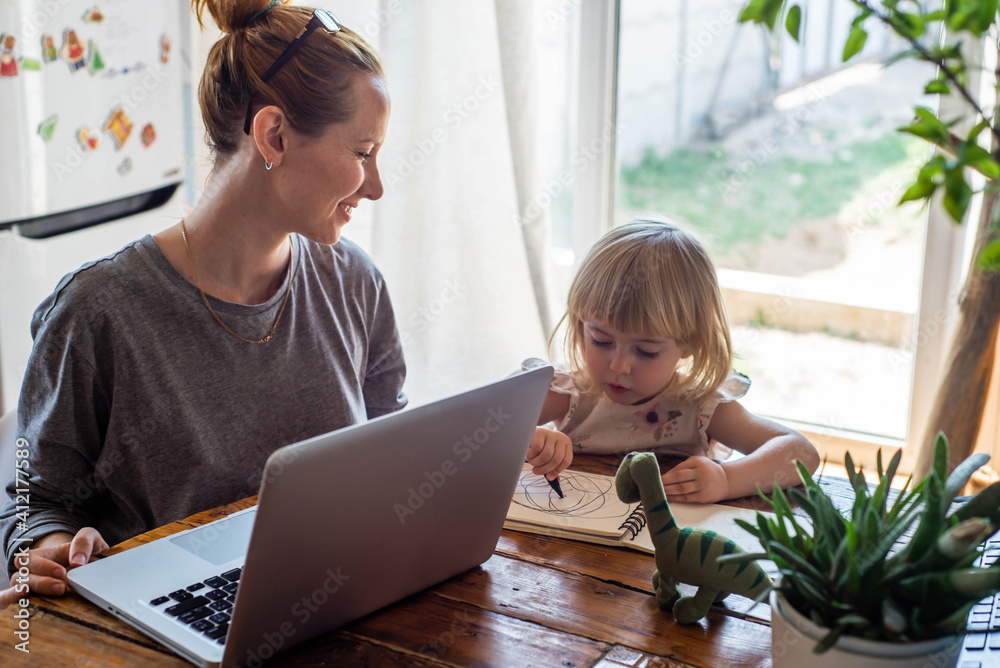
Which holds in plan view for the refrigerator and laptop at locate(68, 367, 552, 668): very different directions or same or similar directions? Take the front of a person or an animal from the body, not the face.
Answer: very different directions

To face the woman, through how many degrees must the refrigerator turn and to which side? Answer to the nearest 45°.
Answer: approximately 45° to its right

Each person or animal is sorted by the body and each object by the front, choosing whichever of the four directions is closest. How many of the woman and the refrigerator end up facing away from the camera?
0

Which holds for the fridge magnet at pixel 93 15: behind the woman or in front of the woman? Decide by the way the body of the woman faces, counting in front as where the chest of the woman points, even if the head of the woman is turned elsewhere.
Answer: behind

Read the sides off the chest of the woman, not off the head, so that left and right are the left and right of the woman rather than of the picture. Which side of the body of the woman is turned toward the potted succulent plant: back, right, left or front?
front

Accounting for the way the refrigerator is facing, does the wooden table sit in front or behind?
in front

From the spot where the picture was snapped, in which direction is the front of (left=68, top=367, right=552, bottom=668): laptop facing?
facing away from the viewer and to the left of the viewer

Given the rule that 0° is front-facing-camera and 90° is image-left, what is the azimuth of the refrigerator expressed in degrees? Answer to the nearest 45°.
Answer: approximately 315°

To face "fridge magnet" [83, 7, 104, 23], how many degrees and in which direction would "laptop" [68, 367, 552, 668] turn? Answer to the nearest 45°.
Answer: approximately 45° to its right

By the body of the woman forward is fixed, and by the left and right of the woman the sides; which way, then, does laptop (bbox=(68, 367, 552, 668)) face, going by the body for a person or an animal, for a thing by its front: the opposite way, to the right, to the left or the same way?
the opposite way

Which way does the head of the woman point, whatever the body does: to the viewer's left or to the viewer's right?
to the viewer's right
